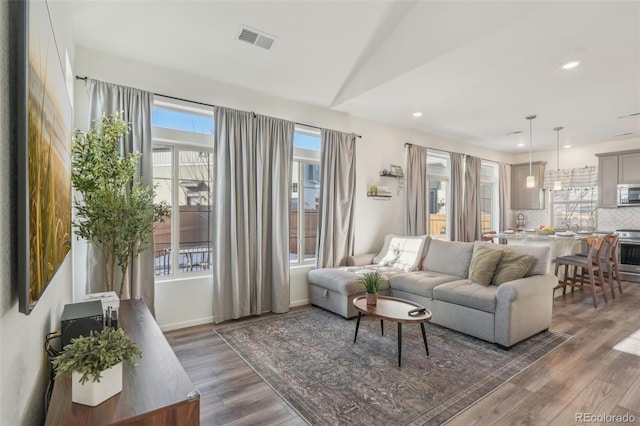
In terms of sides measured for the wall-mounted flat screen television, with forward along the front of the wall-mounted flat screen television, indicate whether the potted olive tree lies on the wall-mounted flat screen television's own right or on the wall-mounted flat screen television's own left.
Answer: on the wall-mounted flat screen television's own left

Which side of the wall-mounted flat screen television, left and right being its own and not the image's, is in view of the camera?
right

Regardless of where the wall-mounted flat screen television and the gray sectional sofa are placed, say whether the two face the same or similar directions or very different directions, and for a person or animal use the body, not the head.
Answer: very different directions

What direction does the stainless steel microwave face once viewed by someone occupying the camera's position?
facing the viewer

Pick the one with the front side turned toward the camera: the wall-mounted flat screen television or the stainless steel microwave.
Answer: the stainless steel microwave

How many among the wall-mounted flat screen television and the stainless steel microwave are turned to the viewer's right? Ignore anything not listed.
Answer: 1

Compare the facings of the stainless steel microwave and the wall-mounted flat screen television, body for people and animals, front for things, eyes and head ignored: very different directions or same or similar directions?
very different directions

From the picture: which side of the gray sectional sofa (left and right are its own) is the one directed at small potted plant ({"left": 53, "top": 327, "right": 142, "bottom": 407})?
front

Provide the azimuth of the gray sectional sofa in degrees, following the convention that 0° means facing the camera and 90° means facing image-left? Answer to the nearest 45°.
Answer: approximately 45°

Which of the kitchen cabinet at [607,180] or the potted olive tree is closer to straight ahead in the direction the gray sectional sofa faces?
the potted olive tree

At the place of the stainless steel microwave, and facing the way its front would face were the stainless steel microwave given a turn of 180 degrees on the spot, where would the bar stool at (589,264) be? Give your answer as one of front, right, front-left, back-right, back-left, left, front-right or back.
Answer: back

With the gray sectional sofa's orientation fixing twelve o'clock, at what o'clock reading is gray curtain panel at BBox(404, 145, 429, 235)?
The gray curtain panel is roughly at 4 o'clock from the gray sectional sofa.

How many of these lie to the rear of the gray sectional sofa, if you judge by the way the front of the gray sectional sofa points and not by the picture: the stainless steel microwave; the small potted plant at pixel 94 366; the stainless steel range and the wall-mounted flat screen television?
2
